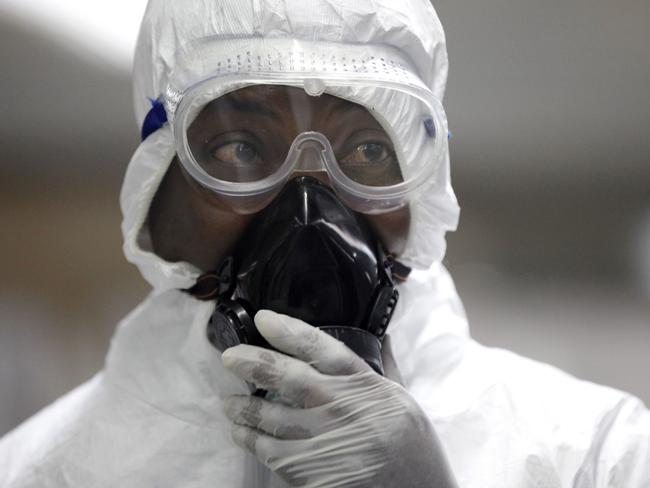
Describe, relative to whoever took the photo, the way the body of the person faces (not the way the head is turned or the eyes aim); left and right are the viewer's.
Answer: facing the viewer

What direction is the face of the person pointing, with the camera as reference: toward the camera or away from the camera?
toward the camera
